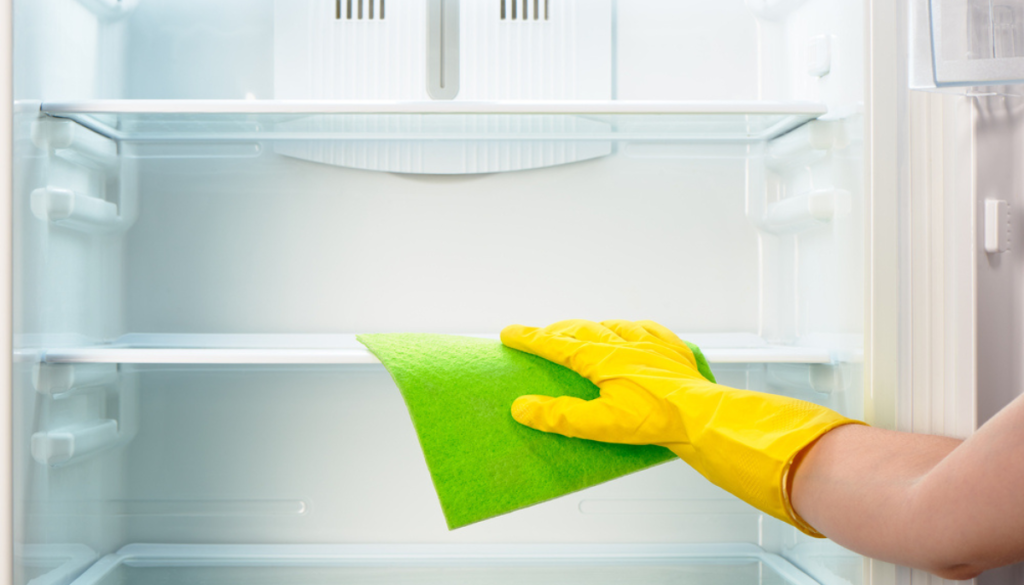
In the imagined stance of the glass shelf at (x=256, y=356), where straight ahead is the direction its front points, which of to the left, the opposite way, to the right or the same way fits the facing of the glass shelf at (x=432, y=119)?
the same way

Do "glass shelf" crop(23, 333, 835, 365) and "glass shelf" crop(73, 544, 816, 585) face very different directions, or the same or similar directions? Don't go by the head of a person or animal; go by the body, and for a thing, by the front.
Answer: same or similar directions

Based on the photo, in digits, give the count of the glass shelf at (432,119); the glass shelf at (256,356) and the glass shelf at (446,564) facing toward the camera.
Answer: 3

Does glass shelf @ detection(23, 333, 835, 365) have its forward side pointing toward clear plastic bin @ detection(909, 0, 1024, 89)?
no

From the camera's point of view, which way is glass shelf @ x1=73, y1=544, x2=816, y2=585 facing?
toward the camera

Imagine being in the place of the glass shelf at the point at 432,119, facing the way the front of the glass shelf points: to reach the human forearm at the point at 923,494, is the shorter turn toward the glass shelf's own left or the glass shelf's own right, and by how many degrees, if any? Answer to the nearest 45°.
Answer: approximately 45° to the glass shelf's own left

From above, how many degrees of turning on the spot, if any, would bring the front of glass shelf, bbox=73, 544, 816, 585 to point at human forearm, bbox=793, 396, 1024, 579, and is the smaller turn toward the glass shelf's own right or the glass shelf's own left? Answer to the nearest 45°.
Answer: approximately 45° to the glass shelf's own left

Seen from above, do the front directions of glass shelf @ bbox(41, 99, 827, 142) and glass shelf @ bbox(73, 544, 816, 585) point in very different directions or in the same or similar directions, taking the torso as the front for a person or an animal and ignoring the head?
same or similar directions

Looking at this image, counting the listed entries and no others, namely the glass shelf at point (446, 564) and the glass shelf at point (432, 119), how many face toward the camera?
2

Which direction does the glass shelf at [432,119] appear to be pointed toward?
toward the camera
